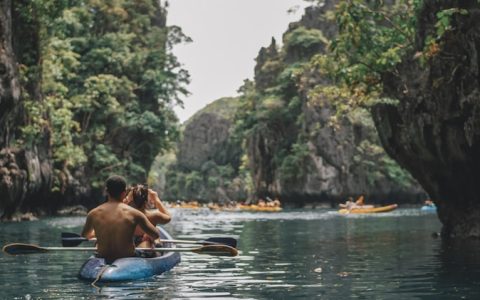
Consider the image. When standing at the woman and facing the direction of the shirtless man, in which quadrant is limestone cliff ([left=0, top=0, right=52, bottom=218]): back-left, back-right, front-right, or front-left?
back-right

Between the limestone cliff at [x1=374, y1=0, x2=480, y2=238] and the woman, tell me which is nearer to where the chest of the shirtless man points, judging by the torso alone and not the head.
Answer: the woman

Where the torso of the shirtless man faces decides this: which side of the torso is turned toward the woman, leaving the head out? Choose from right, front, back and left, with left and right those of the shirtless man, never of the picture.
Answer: front

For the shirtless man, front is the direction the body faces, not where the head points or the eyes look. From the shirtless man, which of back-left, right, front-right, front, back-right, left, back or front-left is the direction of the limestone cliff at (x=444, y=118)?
front-right

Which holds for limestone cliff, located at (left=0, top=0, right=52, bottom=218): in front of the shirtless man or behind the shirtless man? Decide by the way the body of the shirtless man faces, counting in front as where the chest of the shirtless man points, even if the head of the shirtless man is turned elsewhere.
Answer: in front

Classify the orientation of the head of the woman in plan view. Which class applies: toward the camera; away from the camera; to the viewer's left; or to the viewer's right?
away from the camera

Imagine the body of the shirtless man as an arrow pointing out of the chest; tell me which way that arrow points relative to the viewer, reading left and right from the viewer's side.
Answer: facing away from the viewer
